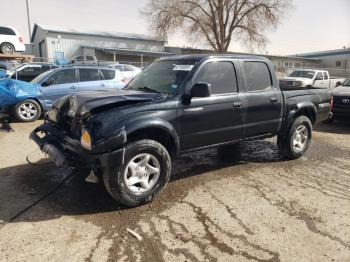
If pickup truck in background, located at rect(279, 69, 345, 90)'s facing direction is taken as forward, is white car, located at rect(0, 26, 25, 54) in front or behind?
in front

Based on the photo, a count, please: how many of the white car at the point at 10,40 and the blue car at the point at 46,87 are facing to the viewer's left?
2

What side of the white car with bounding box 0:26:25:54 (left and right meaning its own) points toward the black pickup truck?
left

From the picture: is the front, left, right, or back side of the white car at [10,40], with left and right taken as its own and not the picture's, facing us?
left

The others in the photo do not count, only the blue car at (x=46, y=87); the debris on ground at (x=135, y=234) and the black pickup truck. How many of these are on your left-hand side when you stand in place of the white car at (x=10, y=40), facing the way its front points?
3

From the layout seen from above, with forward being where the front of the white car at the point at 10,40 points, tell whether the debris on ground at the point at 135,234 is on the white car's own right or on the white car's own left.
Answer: on the white car's own left

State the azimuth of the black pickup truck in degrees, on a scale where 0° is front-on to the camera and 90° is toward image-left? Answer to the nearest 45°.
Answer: approximately 45°

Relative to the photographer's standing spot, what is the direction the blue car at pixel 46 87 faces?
facing to the left of the viewer

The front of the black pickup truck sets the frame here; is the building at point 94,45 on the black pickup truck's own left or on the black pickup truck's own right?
on the black pickup truck's own right

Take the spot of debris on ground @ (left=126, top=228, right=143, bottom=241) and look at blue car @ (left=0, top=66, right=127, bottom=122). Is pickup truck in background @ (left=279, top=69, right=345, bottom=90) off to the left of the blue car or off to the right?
right

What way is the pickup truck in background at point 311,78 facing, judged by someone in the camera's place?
facing the viewer and to the left of the viewer

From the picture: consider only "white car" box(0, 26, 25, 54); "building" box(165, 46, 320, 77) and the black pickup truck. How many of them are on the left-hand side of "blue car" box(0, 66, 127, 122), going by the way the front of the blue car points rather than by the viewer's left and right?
1

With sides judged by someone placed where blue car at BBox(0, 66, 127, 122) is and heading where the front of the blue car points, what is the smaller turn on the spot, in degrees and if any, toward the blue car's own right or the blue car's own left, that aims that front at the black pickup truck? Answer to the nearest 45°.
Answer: approximately 90° to the blue car's own left

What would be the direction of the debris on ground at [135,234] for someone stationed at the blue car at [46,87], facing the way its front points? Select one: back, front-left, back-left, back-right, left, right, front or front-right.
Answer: left
